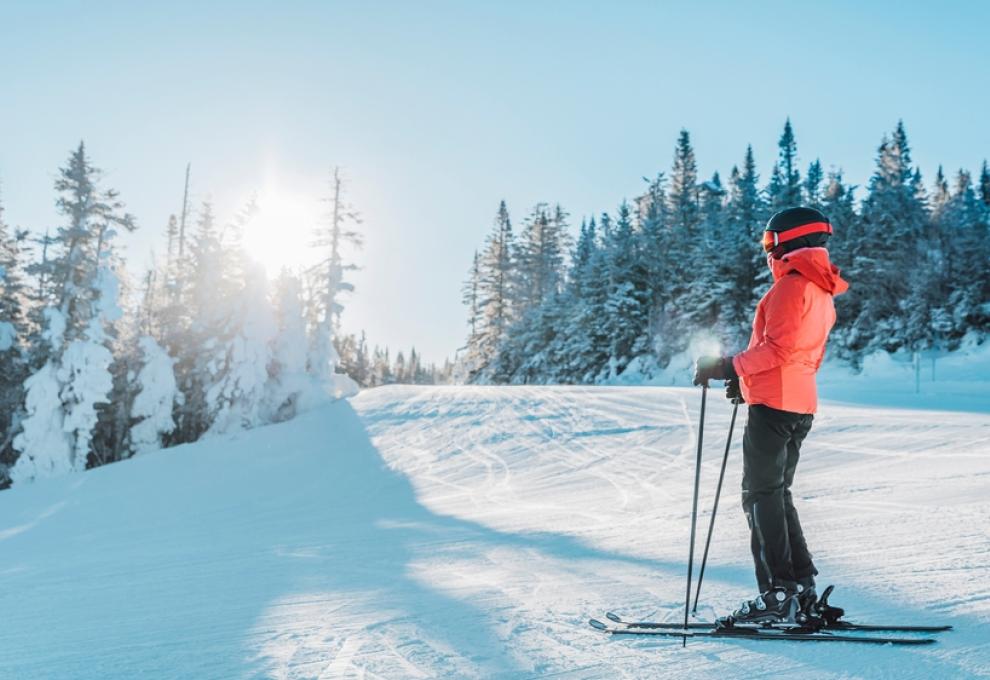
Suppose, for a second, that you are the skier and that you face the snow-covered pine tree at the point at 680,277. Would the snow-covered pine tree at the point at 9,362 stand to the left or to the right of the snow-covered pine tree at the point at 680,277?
left

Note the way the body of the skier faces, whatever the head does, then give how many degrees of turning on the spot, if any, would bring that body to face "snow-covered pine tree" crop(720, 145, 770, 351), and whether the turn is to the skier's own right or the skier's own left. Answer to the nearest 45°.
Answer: approximately 90° to the skier's own right

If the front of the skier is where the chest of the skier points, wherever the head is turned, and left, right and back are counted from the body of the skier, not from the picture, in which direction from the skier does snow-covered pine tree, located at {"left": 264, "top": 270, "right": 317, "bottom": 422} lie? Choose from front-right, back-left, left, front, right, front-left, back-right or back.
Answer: front-right

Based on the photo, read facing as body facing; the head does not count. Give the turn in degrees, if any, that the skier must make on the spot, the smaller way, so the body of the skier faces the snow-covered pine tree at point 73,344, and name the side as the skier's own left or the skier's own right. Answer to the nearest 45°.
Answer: approximately 45° to the skier's own right

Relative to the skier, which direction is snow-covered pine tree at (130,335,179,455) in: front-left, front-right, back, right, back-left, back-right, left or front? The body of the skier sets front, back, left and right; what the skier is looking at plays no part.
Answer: front-right

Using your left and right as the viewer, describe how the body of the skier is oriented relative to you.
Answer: facing to the left of the viewer

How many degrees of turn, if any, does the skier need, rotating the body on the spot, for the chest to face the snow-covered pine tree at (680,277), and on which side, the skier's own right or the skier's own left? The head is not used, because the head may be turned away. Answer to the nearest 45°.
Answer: approximately 90° to the skier's own right

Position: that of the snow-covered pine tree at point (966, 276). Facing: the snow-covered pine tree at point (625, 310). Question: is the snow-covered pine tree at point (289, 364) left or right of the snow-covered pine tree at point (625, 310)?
left

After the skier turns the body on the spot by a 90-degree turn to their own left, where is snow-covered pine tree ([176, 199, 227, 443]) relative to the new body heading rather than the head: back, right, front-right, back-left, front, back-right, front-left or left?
back-right

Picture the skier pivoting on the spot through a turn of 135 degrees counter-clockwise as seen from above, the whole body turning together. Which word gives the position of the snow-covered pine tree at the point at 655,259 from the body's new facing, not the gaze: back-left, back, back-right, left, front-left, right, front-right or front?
back-left

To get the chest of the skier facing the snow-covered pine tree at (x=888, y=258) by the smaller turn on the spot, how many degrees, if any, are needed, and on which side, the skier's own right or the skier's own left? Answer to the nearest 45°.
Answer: approximately 90° to the skier's own right

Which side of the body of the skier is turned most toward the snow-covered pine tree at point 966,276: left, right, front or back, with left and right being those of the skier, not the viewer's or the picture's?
right

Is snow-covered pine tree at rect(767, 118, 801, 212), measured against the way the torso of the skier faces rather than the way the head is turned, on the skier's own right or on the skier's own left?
on the skier's own right

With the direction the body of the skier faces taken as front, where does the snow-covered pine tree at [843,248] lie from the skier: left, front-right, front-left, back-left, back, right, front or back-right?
right

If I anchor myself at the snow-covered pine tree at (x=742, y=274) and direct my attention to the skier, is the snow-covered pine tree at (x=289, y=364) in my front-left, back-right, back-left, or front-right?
front-right

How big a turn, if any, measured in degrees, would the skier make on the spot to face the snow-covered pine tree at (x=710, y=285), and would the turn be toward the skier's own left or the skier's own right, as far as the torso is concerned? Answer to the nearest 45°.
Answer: approximately 90° to the skier's own right
